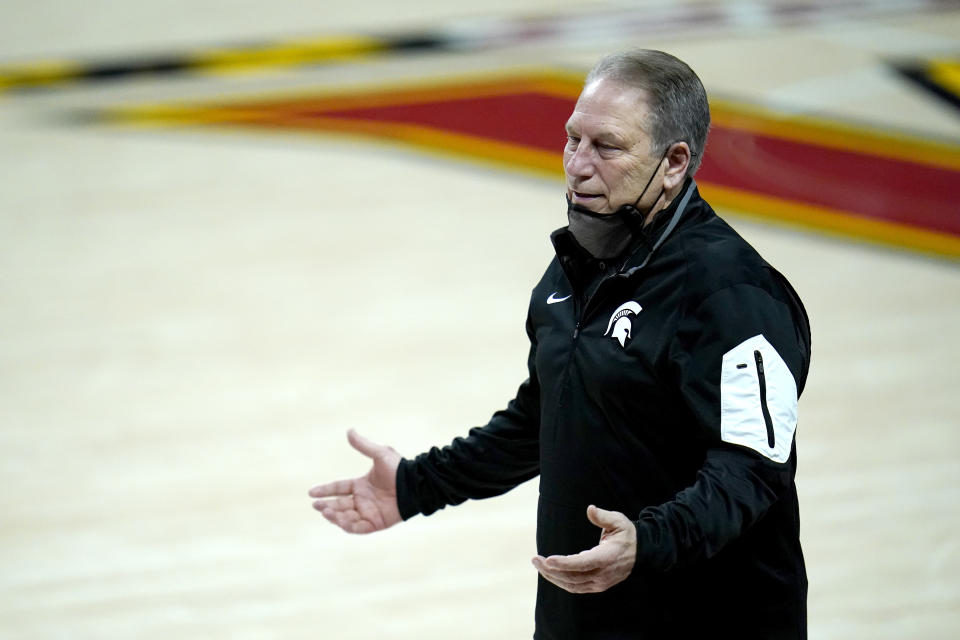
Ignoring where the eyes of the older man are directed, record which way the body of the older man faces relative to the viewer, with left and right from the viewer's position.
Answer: facing the viewer and to the left of the viewer
